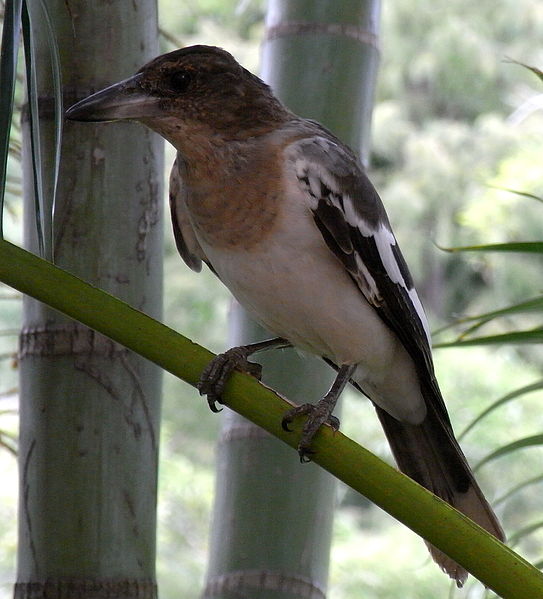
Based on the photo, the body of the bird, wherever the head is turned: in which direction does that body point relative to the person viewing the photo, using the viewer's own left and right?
facing the viewer and to the left of the viewer
